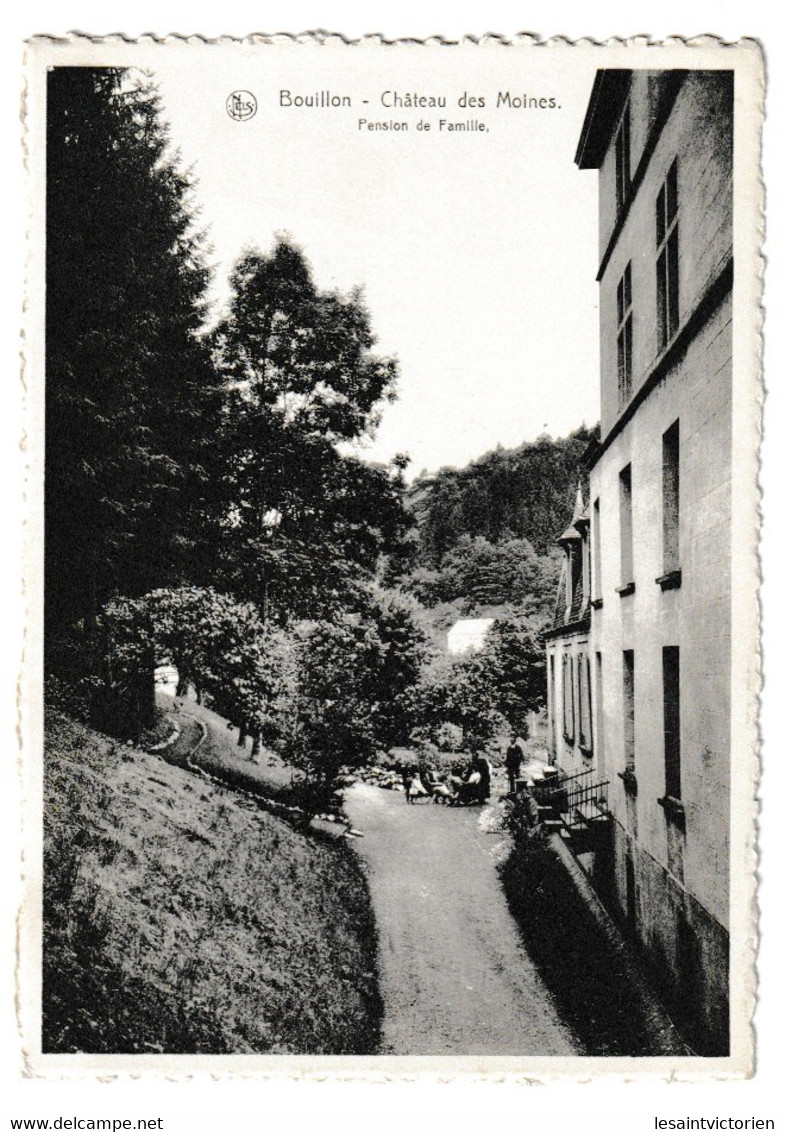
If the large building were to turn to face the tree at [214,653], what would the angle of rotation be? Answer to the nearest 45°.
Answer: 0° — it already faces it

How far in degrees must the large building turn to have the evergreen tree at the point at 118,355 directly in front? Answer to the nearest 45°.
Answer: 0° — it already faces it

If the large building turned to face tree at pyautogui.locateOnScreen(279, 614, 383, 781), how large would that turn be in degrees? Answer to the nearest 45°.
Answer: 0° — it already faces it

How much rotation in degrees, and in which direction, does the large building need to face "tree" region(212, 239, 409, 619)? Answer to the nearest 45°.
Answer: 0° — it already faces it

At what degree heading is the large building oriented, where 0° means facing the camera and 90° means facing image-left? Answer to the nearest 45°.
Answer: approximately 90°
